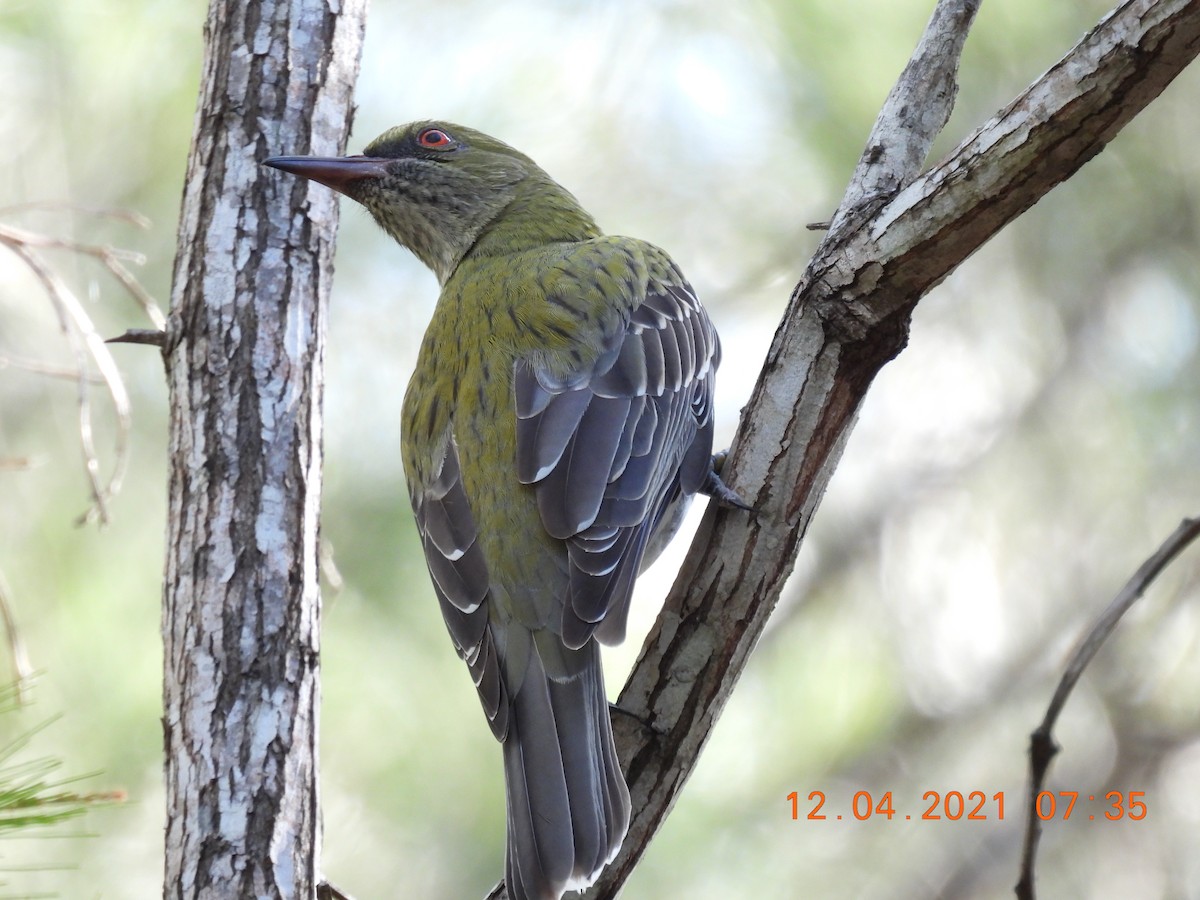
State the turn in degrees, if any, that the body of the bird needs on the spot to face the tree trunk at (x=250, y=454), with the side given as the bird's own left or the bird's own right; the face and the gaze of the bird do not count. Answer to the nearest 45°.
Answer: approximately 90° to the bird's own left

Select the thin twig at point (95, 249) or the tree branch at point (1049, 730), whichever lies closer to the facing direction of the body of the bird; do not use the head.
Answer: the thin twig

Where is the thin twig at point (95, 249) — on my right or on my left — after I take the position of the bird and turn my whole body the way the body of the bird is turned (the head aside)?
on my left

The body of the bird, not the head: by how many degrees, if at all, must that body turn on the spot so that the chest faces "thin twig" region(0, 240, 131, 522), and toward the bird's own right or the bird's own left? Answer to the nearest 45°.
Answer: approximately 90° to the bird's own left

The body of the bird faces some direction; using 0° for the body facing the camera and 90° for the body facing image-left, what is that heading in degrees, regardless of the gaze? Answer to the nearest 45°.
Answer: approximately 180°
